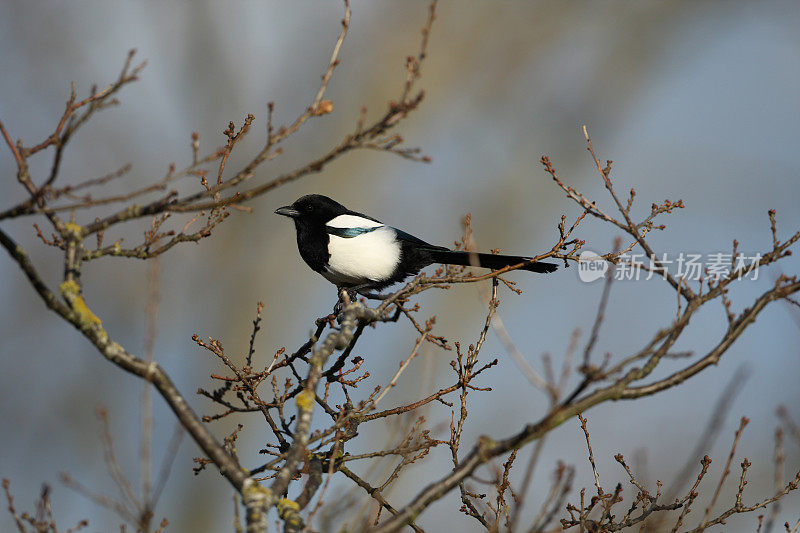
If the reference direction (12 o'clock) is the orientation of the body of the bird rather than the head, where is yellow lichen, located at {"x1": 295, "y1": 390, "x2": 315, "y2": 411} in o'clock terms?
The yellow lichen is roughly at 9 o'clock from the bird.

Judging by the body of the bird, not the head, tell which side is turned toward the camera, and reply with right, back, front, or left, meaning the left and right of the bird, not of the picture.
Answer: left

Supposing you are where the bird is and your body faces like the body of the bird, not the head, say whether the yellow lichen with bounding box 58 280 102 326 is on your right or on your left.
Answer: on your left
